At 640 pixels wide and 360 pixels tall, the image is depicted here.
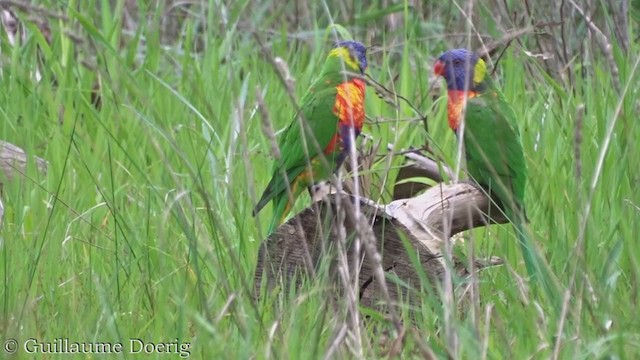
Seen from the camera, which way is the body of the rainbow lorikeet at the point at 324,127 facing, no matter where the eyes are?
to the viewer's right

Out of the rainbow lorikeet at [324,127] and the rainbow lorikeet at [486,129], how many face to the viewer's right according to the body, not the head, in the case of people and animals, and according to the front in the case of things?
1

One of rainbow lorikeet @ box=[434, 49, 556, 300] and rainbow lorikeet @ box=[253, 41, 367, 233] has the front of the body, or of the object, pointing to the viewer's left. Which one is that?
rainbow lorikeet @ box=[434, 49, 556, 300]

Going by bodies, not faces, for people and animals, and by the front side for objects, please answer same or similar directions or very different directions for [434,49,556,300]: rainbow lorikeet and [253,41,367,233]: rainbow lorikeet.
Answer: very different directions

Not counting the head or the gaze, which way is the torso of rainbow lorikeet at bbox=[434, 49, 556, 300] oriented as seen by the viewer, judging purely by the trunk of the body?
to the viewer's left

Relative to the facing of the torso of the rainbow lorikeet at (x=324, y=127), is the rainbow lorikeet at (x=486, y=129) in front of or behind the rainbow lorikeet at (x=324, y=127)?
in front
